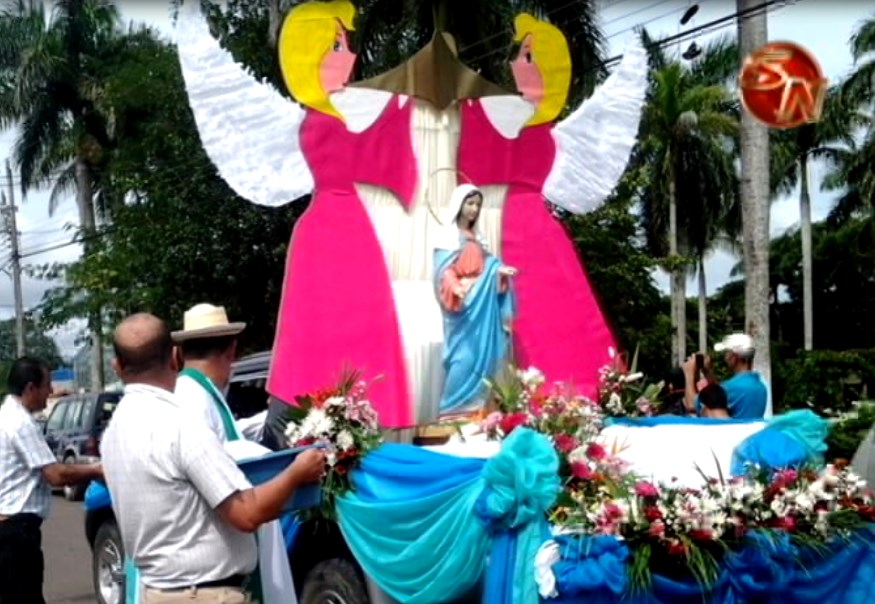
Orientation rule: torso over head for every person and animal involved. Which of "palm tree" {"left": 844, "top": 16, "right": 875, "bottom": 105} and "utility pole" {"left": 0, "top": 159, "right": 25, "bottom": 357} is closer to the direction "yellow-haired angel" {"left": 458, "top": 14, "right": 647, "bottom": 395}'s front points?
the utility pole

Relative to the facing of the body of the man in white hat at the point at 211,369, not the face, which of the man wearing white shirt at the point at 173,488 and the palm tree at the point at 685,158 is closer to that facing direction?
the palm tree

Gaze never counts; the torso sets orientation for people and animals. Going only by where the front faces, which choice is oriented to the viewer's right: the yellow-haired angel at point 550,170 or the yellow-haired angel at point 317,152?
the yellow-haired angel at point 317,152

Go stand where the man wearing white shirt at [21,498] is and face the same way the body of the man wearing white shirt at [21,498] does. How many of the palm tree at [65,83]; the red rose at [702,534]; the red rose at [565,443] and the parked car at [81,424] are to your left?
2

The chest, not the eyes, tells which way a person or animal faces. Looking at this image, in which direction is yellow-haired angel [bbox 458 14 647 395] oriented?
to the viewer's left

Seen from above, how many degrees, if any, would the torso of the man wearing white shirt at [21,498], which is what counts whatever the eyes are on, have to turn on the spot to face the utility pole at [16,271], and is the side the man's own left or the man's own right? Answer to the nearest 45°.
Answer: approximately 90° to the man's own left

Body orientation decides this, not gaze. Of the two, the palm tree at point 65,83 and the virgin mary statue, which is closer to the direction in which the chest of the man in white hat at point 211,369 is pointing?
the virgin mary statue

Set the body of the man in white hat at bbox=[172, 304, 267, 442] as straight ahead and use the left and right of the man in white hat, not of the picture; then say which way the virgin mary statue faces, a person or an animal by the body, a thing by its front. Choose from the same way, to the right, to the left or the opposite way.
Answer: to the right

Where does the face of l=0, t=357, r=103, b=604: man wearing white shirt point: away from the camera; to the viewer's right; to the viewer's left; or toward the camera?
to the viewer's right

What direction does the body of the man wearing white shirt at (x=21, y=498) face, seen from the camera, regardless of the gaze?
to the viewer's right

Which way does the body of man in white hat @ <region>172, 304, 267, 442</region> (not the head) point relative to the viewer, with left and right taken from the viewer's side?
facing away from the viewer and to the right of the viewer

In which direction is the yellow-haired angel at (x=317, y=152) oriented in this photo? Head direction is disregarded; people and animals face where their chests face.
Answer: to the viewer's right

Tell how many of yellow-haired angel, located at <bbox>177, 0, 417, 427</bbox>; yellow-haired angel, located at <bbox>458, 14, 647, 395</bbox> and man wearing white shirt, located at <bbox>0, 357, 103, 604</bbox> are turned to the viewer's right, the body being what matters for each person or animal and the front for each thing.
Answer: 2
